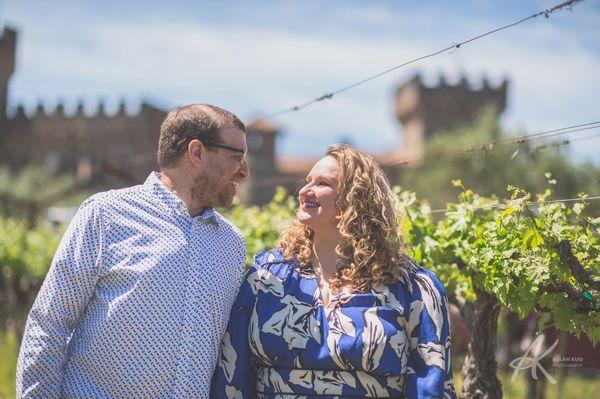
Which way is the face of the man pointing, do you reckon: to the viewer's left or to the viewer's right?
to the viewer's right

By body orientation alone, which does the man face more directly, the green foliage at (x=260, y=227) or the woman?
the woman

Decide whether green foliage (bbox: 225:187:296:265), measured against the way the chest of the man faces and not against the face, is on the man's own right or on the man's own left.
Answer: on the man's own left
